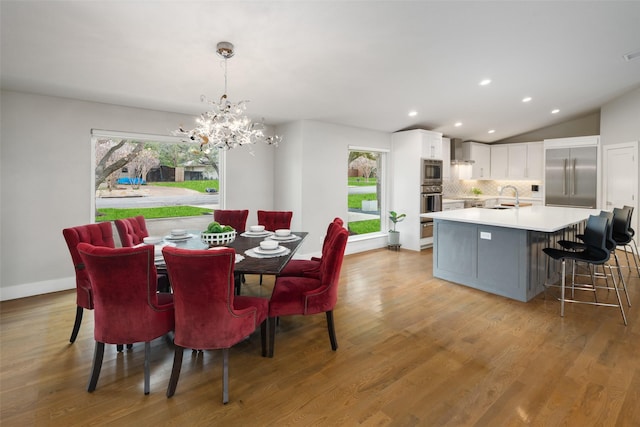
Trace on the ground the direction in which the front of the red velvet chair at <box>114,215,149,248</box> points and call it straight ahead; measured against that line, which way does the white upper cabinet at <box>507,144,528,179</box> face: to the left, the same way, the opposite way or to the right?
to the right

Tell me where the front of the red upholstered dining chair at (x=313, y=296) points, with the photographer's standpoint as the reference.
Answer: facing to the left of the viewer

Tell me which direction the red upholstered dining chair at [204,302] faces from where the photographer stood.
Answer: facing away from the viewer and to the right of the viewer

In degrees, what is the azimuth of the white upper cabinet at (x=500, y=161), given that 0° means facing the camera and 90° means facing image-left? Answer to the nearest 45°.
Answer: approximately 0°

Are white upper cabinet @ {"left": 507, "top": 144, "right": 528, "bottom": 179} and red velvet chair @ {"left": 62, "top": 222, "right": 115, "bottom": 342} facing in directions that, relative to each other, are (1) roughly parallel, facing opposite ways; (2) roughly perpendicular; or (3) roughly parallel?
roughly perpendicular

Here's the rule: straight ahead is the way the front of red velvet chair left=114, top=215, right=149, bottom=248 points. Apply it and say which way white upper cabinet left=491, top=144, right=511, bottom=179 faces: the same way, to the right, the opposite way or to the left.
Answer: to the right

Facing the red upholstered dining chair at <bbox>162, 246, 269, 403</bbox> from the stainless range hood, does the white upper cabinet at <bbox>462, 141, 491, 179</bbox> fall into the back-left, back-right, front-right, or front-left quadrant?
back-left

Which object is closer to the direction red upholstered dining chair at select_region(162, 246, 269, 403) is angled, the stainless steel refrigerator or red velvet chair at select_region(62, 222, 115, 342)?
the stainless steel refrigerator

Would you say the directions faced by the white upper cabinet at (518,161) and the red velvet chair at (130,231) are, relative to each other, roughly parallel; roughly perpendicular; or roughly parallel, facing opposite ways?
roughly perpendicular

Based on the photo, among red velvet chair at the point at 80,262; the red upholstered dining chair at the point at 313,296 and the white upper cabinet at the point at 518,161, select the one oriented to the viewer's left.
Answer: the red upholstered dining chair

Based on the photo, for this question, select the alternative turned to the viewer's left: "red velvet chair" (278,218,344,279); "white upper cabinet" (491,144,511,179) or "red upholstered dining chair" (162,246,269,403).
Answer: the red velvet chair

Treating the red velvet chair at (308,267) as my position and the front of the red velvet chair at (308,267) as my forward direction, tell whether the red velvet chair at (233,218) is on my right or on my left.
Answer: on my right
